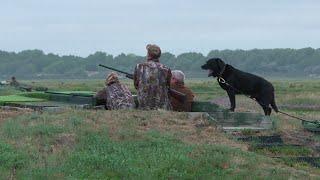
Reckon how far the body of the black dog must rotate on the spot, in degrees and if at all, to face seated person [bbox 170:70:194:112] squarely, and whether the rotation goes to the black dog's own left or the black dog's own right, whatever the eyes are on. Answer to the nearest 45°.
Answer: approximately 45° to the black dog's own left

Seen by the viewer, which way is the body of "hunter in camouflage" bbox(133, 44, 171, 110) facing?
away from the camera

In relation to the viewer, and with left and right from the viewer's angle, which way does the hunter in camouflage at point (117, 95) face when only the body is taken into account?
facing away from the viewer and to the left of the viewer

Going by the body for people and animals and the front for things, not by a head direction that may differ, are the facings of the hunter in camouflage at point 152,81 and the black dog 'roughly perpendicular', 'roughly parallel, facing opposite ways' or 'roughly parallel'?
roughly perpendicular

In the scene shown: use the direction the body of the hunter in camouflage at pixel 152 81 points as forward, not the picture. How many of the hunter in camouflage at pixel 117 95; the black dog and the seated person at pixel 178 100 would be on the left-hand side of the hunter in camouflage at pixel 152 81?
1

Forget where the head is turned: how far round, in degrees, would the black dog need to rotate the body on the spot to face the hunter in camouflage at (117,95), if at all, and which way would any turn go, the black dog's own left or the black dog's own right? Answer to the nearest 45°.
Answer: approximately 45° to the black dog's own left

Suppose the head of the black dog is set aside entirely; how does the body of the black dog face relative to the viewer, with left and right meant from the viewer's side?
facing to the left of the viewer

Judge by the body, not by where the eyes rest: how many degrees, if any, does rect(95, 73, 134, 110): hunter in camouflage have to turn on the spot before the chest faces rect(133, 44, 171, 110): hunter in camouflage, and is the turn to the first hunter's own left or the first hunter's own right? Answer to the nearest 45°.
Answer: approximately 135° to the first hunter's own right

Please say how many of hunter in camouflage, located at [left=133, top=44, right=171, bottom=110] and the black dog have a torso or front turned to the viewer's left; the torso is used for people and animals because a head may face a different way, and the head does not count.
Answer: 1

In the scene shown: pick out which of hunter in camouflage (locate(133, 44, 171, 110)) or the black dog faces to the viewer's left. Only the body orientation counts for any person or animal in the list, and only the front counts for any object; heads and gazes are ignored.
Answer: the black dog
